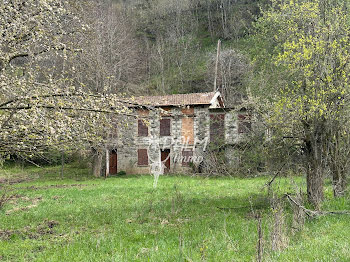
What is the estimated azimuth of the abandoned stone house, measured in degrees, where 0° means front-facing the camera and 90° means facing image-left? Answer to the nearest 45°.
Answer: approximately 0°
